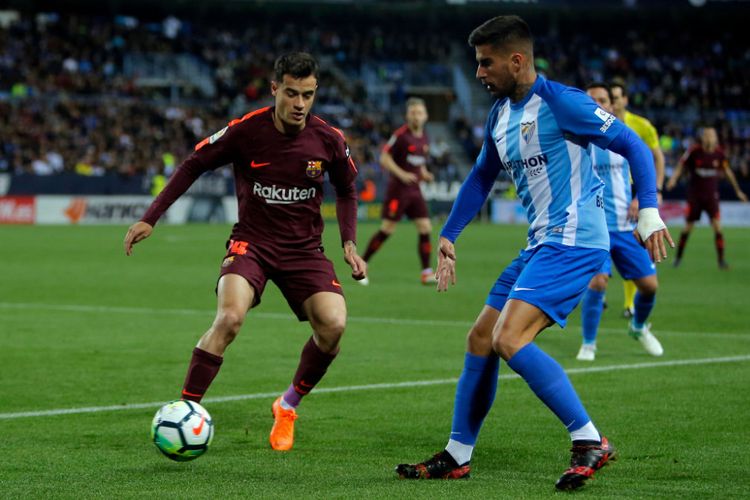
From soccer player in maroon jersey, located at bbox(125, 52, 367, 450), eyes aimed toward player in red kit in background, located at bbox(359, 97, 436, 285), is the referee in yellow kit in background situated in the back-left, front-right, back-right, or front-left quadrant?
front-right

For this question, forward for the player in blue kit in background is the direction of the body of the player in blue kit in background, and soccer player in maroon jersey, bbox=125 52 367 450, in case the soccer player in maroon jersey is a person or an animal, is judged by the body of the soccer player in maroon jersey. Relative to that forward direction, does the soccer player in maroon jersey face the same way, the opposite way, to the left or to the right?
the same way

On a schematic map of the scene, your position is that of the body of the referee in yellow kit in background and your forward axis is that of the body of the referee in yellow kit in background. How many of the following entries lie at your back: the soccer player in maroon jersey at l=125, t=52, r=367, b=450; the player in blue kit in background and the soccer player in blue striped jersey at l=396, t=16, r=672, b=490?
0

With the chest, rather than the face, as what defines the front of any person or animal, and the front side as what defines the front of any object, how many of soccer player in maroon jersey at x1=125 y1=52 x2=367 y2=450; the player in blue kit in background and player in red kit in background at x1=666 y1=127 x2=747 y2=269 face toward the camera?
3

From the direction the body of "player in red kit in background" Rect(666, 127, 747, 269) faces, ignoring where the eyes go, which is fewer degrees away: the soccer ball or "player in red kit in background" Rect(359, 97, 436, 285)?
the soccer ball

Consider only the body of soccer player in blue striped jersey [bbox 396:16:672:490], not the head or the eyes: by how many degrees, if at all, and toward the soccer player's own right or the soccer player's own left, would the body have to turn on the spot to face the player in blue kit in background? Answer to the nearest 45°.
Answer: approximately 135° to the soccer player's own right

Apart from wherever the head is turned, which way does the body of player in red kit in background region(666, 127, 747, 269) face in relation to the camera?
toward the camera

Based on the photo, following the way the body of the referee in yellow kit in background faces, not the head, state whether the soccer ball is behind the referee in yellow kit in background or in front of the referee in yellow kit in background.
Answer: in front

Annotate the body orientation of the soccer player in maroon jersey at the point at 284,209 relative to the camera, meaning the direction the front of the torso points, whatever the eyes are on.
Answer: toward the camera

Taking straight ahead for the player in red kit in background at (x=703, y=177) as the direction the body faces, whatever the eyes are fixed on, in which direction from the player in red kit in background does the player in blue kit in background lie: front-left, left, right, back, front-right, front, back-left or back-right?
front

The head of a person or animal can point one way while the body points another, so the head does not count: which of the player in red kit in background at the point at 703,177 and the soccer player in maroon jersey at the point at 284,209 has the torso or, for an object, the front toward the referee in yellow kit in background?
the player in red kit in background

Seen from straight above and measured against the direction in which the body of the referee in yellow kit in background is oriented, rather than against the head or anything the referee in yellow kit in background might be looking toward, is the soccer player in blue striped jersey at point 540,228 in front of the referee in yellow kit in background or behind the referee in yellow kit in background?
in front

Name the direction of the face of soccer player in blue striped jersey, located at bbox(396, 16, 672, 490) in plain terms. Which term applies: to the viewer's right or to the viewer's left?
to the viewer's left

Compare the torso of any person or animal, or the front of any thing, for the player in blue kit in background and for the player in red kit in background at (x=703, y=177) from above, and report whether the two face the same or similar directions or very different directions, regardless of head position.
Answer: same or similar directions

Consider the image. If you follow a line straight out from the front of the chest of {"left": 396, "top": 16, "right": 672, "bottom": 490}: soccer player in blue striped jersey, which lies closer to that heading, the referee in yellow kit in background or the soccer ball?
the soccer ball

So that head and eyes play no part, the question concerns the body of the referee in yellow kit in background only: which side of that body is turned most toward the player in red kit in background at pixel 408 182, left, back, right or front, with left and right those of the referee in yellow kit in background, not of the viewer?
right
